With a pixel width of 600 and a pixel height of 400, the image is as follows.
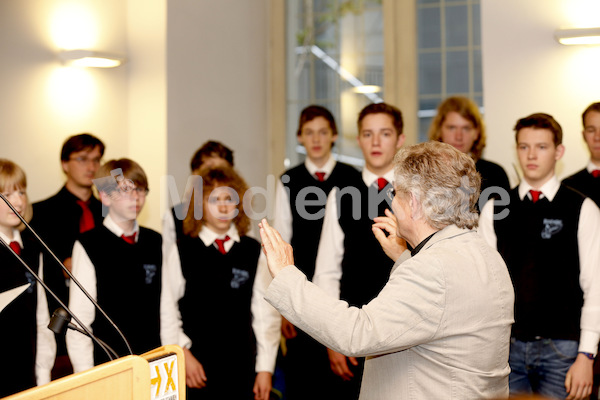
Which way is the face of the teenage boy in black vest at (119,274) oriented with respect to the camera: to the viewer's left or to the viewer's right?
to the viewer's right

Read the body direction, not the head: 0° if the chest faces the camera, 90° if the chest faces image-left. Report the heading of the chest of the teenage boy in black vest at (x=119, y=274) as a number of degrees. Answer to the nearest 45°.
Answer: approximately 315°

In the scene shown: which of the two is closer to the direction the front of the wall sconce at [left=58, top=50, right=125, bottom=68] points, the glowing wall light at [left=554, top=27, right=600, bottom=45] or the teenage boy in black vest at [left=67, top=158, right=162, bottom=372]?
the teenage boy in black vest

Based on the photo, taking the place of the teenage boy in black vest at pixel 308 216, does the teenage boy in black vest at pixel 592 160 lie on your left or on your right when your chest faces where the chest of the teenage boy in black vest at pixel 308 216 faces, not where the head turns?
on your left

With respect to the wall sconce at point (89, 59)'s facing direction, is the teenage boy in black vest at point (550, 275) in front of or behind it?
in front

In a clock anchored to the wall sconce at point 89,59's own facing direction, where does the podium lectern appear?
The podium lectern is roughly at 12 o'clock from the wall sconce.

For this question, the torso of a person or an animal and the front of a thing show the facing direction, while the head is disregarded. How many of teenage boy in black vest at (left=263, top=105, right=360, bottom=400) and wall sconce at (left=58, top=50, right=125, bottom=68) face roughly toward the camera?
2

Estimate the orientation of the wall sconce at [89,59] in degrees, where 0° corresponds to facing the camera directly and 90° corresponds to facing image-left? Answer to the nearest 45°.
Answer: approximately 0°

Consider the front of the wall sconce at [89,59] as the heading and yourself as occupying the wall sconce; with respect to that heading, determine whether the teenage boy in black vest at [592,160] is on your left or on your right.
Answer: on your left
